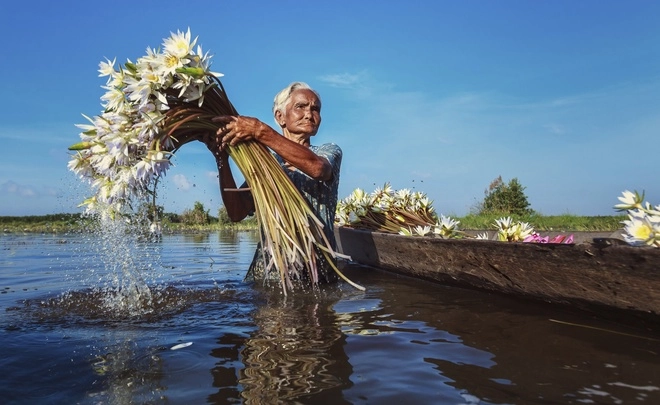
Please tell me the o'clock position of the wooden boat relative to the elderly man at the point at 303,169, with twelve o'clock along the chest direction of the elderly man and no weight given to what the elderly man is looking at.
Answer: The wooden boat is roughly at 9 o'clock from the elderly man.

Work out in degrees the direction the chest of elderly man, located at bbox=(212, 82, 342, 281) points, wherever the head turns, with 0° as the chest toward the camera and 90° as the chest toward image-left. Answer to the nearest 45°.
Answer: approximately 45°

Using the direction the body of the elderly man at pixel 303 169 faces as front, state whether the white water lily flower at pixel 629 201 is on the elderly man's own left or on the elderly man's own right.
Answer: on the elderly man's own left

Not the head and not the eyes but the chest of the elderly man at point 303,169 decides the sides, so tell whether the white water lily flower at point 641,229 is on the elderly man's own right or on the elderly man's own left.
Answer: on the elderly man's own left
